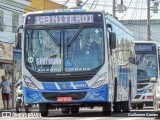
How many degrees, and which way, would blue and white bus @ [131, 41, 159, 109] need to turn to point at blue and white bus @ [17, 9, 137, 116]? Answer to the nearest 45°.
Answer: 0° — it already faces it

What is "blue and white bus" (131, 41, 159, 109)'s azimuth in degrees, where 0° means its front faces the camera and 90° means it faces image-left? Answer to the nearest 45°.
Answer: approximately 0°

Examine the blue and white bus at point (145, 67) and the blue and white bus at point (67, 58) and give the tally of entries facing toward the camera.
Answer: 2

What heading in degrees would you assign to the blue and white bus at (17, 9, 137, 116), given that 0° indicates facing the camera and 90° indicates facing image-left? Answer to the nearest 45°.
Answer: approximately 0°

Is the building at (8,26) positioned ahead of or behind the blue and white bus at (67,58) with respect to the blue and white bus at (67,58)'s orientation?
behind
